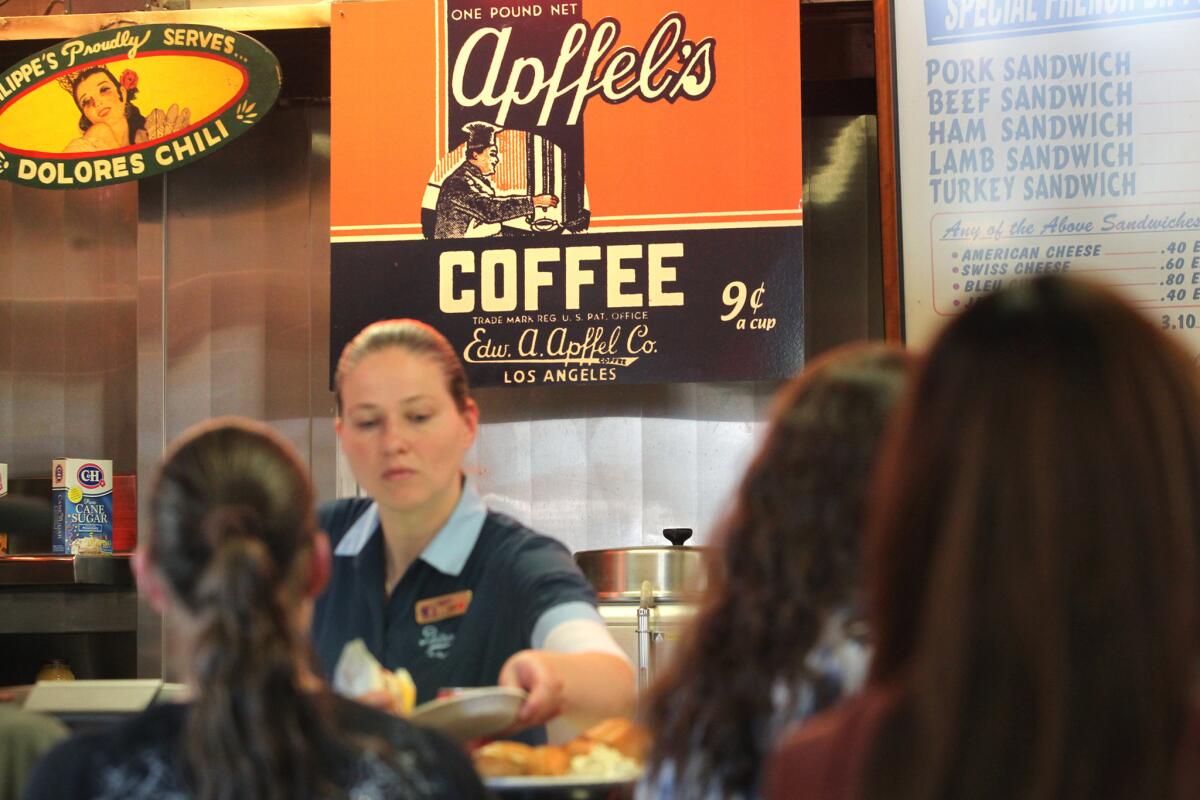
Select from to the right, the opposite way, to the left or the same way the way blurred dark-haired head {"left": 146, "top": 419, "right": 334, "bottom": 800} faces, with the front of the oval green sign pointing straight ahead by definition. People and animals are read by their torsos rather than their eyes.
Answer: the opposite way

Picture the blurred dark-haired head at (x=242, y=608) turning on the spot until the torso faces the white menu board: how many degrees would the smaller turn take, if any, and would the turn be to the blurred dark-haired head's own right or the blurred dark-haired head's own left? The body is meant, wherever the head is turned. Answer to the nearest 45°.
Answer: approximately 45° to the blurred dark-haired head's own right

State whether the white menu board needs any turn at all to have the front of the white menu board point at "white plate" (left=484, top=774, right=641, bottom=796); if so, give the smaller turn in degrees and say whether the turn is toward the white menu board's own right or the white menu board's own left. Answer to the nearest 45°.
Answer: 0° — it already faces it

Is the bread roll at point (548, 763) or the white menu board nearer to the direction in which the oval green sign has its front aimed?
the bread roll

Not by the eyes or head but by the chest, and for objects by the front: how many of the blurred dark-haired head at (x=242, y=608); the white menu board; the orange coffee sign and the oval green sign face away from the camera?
1

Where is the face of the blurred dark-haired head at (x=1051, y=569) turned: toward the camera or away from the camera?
away from the camera

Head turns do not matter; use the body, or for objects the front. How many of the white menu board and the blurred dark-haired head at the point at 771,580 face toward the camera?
1

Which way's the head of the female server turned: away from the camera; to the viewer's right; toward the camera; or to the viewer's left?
toward the camera

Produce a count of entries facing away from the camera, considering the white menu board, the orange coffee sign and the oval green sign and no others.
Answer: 0

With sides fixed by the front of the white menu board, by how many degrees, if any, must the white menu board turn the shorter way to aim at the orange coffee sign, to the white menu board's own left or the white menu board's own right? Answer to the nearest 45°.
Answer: approximately 90° to the white menu board's own right

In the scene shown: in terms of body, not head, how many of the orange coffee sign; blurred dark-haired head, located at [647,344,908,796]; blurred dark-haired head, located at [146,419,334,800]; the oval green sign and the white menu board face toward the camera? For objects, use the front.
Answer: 3

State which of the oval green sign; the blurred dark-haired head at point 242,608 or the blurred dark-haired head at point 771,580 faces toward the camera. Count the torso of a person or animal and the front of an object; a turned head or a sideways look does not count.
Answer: the oval green sign

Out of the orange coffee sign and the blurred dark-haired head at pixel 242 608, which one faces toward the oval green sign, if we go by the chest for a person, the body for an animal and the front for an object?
the blurred dark-haired head

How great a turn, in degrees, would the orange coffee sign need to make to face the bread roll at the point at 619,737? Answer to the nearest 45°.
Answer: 0° — it already faces it

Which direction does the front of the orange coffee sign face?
toward the camera

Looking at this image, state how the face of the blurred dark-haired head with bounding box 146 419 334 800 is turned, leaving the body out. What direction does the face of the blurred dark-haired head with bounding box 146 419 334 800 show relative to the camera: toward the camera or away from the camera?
away from the camera

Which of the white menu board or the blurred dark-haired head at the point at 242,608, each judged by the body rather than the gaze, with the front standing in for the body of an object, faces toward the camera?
the white menu board

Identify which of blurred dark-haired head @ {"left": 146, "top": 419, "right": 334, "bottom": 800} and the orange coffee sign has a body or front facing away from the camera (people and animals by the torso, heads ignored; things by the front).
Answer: the blurred dark-haired head

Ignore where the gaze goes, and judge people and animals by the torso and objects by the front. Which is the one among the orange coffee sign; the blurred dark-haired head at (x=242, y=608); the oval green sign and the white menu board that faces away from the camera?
the blurred dark-haired head

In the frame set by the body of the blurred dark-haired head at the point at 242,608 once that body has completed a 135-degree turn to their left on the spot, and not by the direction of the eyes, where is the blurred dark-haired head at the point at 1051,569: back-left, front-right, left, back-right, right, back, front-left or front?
left
